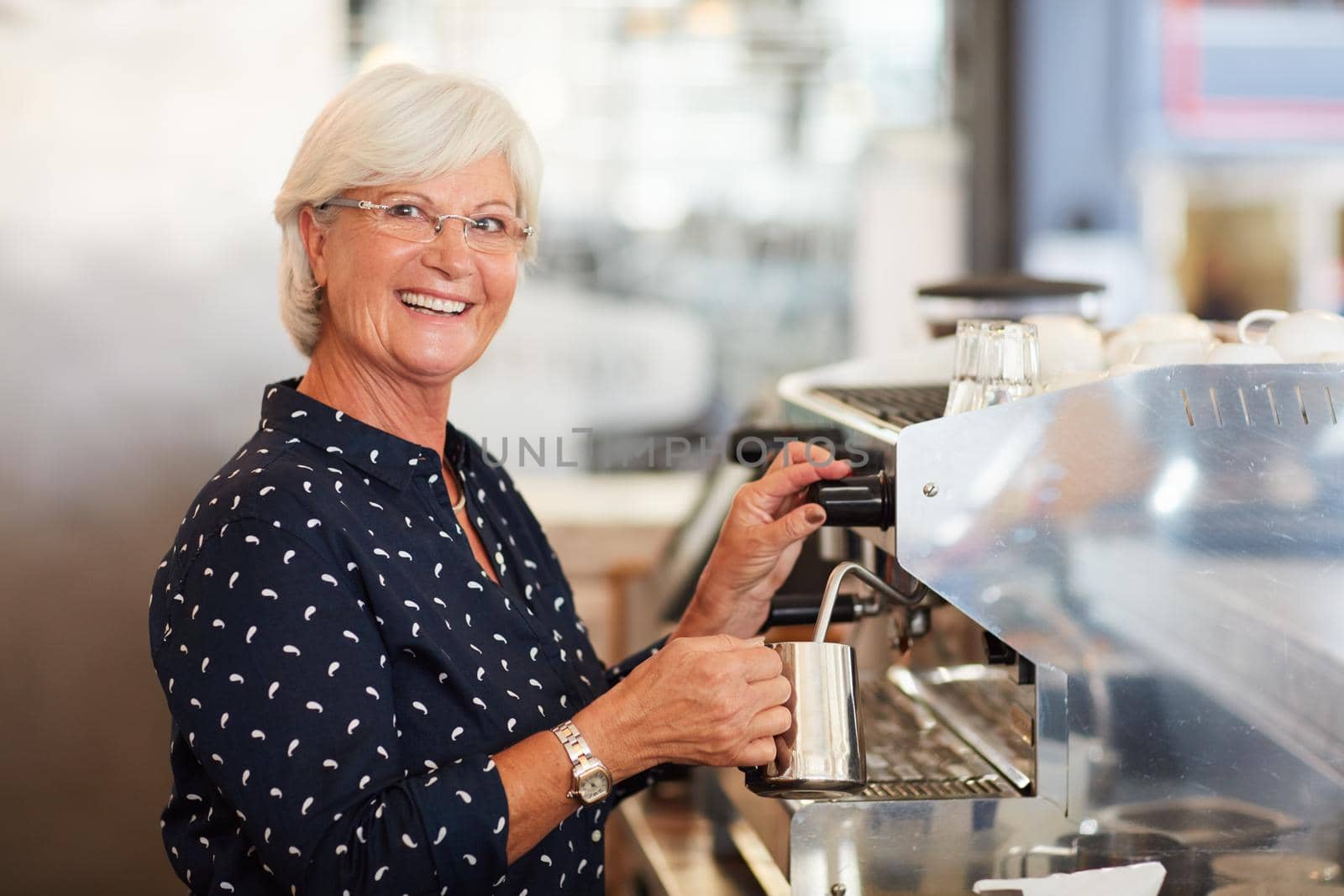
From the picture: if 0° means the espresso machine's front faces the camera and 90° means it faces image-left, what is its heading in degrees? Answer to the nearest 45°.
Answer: approximately 90°

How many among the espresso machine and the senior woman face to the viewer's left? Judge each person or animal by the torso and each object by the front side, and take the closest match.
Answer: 1

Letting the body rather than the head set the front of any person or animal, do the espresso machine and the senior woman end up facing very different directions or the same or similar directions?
very different directions

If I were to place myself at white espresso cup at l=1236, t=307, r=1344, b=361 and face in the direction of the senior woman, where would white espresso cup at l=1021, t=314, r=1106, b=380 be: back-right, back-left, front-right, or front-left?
front-right

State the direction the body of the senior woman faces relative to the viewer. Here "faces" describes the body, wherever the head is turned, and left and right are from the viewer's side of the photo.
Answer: facing the viewer and to the right of the viewer

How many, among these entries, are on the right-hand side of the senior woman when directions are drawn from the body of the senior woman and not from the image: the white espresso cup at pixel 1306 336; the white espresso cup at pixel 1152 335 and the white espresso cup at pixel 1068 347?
0

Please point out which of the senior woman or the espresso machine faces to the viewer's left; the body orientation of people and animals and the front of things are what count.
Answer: the espresso machine

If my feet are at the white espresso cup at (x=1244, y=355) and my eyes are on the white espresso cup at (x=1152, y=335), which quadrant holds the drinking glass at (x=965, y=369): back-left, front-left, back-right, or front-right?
front-left
